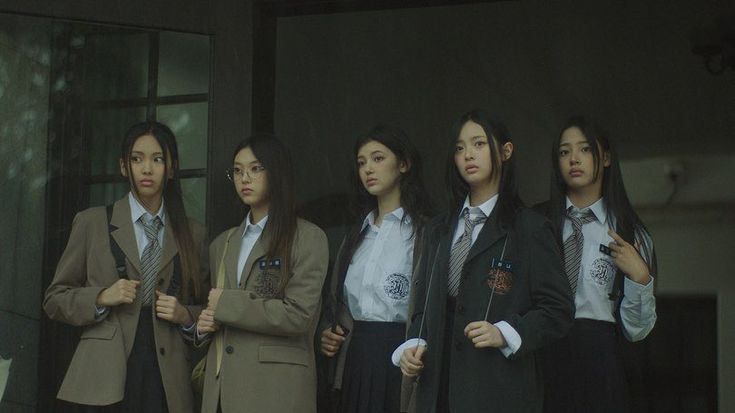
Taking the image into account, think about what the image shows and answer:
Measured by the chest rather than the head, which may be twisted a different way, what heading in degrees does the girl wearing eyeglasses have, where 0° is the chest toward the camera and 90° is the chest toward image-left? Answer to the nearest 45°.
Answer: approximately 45°

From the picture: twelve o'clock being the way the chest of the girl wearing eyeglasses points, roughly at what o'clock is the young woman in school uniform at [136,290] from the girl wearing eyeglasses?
The young woman in school uniform is roughly at 2 o'clock from the girl wearing eyeglasses.

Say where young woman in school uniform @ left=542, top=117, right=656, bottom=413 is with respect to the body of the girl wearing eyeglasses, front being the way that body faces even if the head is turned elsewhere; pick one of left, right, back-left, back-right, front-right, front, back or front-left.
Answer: back-left

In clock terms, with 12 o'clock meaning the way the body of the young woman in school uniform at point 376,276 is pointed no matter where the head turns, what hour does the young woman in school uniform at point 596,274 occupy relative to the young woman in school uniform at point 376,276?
the young woman in school uniform at point 596,274 is roughly at 8 o'clock from the young woman in school uniform at point 376,276.

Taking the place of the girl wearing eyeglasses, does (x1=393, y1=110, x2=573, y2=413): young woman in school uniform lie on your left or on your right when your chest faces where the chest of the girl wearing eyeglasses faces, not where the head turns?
on your left

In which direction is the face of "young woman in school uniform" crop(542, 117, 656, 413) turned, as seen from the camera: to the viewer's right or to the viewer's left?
to the viewer's left

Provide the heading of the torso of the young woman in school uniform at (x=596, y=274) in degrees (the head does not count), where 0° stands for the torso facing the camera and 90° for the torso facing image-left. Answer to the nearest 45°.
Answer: approximately 45°
